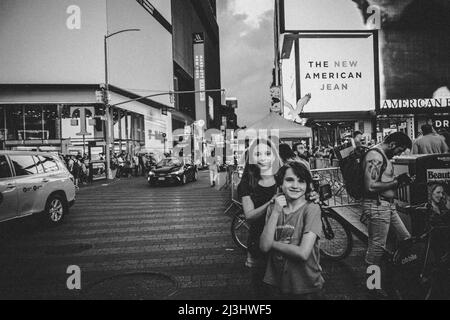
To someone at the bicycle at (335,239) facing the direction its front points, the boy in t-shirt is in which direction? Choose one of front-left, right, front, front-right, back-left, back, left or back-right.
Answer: right

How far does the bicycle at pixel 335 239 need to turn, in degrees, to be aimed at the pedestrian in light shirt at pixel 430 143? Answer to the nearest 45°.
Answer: approximately 45° to its left

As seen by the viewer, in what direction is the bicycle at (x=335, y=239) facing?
to the viewer's right

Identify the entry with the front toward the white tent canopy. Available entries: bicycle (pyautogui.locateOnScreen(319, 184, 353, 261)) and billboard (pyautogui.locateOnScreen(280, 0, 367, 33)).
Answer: the billboard

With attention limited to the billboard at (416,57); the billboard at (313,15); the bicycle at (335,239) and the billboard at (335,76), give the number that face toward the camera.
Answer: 3

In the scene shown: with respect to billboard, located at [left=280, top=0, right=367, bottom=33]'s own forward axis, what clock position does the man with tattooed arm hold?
The man with tattooed arm is roughly at 12 o'clock from the billboard.

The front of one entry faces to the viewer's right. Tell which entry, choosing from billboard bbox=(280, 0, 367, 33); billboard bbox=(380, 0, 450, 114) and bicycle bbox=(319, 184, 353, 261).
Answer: the bicycle

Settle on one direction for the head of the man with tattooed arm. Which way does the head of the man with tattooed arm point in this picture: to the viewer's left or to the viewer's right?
to the viewer's right

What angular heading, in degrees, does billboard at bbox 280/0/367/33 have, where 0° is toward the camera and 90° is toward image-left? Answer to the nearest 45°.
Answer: approximately 0°

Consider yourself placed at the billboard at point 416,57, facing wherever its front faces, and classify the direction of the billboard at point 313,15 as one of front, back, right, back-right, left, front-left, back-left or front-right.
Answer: front-right

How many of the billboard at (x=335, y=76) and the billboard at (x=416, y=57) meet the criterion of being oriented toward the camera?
2

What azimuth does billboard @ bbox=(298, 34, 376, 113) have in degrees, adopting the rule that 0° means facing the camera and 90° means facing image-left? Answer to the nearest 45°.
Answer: approximately 0°

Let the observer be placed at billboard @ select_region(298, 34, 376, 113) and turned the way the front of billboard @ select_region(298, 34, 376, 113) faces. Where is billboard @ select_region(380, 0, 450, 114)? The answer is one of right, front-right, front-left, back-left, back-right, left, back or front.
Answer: back-left
